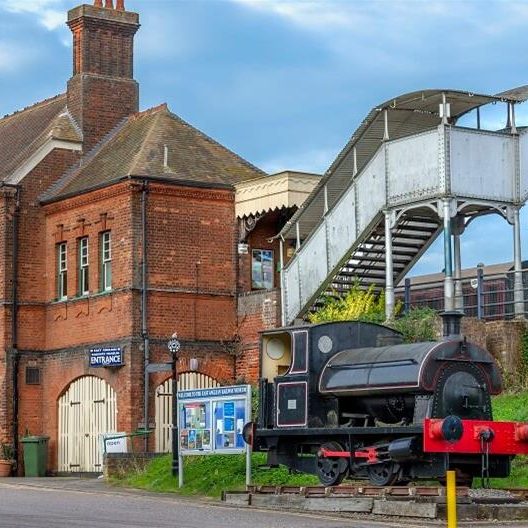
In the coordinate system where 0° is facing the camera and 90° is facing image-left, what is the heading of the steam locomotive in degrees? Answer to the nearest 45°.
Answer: approximately 315°

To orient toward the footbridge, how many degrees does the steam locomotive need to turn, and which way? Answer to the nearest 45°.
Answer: approximately 135° to its left

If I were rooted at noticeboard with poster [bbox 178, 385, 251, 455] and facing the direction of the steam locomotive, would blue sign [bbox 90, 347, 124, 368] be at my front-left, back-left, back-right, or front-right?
back-left

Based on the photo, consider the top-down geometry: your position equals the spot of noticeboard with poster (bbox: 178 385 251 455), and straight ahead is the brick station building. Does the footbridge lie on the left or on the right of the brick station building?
right

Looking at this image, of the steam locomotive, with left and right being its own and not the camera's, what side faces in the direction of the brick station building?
back

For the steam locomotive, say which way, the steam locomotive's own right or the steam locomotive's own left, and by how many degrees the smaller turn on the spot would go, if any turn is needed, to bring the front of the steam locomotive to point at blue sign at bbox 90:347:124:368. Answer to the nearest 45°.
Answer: approximately 180°

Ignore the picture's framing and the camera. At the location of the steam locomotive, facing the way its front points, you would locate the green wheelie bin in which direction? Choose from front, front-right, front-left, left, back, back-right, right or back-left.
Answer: back

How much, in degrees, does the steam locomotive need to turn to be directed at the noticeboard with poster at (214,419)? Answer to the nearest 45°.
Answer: approximately 180°
